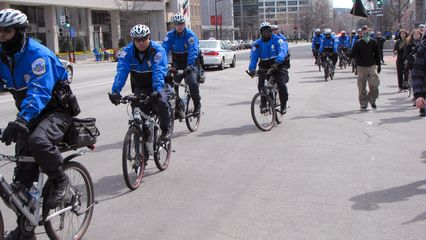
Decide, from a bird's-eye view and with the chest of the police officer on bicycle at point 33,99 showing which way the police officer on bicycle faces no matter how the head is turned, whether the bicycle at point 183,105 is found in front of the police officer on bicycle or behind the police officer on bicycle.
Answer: behind

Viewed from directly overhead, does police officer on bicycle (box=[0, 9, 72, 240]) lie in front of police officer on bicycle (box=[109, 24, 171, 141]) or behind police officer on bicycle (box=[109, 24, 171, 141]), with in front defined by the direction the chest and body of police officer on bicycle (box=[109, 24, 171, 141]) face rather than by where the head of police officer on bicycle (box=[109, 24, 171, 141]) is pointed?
in front

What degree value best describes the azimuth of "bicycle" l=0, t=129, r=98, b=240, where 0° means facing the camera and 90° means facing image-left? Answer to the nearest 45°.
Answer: approximately 45°

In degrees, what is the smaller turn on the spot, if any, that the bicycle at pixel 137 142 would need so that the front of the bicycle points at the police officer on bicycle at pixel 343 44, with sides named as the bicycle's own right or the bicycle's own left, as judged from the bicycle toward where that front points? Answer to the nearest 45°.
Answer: approximately 180°

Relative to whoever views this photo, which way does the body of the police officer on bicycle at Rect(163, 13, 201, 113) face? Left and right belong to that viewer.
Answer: facing the viewer and to the left of the viewer

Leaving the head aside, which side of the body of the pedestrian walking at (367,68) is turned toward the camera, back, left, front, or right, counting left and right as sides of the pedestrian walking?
front

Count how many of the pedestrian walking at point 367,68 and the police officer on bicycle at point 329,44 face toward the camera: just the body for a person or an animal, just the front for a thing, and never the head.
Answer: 2

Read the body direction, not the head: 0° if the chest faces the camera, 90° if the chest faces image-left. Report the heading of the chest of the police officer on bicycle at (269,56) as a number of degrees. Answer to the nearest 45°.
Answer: approximately 45°

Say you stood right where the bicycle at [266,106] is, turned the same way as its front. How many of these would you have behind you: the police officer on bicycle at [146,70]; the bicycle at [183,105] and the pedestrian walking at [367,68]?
1

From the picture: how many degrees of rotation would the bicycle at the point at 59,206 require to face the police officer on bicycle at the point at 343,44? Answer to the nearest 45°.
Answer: approximately 180°
